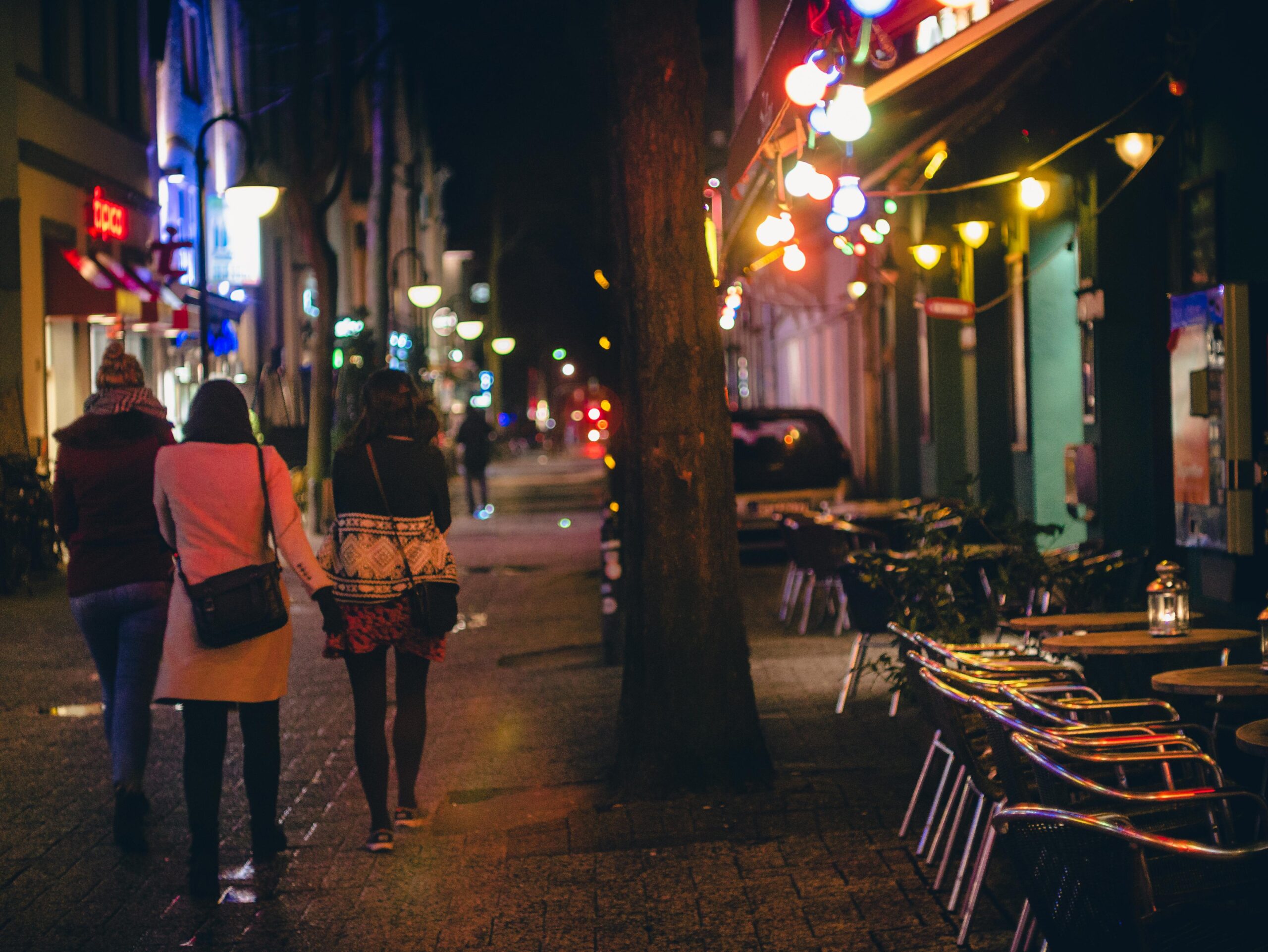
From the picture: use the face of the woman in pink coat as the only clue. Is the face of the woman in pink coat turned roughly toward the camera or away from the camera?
away from the camera

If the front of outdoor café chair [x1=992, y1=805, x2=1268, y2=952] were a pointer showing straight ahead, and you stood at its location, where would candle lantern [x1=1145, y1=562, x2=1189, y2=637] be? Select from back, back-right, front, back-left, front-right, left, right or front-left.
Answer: front-left

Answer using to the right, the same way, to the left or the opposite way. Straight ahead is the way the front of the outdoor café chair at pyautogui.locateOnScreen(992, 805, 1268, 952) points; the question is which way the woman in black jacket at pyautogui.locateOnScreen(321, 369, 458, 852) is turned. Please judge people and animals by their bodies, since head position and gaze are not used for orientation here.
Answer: to the left

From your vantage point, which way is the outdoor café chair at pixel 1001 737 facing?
to the viewer's right

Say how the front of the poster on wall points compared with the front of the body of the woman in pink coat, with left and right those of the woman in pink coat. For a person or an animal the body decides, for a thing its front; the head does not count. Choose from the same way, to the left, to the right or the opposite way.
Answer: to the left

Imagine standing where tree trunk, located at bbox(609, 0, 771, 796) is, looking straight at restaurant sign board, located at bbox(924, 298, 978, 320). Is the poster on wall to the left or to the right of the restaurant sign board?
right

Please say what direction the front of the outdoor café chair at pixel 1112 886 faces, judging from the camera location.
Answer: facing away from the viewer and to the right of the viewer

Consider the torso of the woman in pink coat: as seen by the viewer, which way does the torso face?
away from the camera

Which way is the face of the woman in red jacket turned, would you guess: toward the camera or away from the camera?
away from the camera

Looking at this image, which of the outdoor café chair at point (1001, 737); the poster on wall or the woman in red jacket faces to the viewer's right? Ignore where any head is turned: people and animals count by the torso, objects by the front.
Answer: the outdoor café chair
